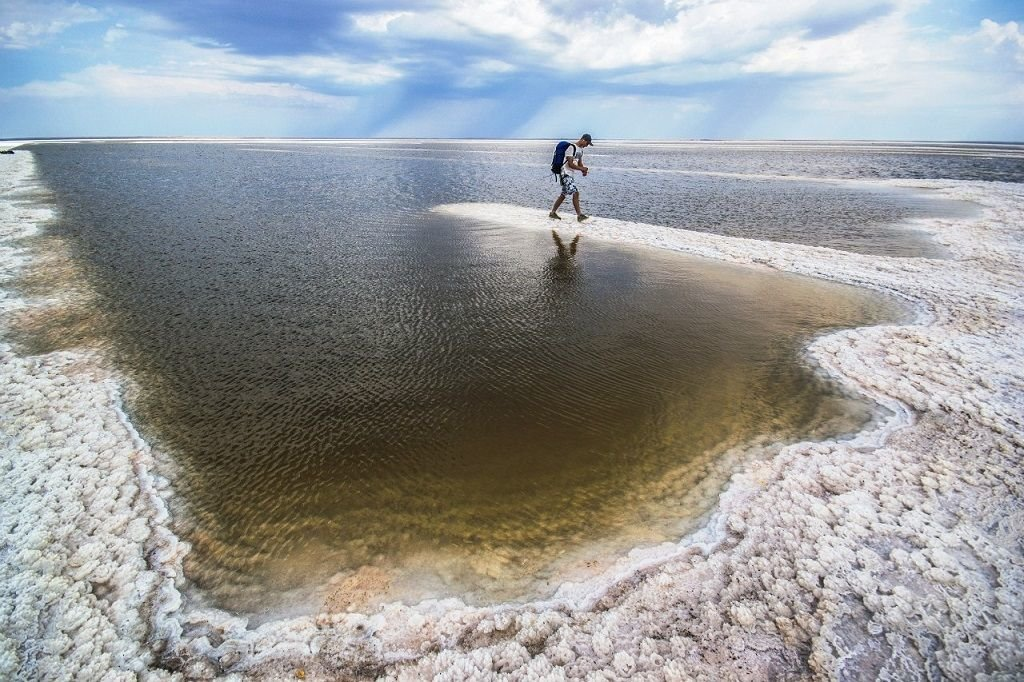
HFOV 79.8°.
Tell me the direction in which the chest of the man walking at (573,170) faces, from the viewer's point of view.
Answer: to the viewer's right
